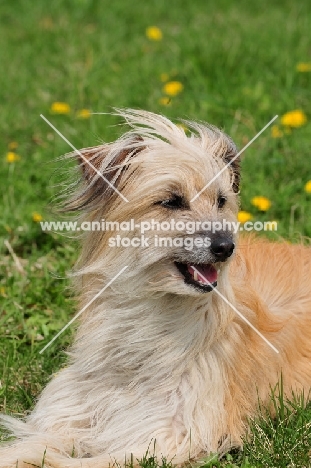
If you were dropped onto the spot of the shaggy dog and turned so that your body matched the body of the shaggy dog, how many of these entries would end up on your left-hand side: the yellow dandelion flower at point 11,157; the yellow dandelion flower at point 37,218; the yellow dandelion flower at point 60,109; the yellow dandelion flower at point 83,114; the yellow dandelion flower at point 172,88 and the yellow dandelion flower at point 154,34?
0

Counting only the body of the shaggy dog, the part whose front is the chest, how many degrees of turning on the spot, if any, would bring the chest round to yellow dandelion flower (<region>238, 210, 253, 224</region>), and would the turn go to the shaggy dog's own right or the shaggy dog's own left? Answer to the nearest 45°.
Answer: approximately 135° to the shaggy dog's own right

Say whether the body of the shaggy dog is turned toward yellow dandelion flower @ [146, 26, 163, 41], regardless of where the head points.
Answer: no

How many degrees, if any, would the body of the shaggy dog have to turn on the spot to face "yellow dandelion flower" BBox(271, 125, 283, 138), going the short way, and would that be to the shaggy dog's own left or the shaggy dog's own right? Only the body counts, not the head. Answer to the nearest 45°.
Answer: approximately 135° to the shaggy dog's own right

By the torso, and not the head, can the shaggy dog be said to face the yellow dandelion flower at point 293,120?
no

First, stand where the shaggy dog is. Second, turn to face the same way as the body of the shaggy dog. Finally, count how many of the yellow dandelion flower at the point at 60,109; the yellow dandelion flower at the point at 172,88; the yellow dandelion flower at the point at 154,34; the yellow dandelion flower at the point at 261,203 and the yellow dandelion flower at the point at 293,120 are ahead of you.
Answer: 0

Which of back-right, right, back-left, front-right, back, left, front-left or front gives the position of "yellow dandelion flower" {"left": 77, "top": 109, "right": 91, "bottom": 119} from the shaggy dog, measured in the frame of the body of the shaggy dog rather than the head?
back-right

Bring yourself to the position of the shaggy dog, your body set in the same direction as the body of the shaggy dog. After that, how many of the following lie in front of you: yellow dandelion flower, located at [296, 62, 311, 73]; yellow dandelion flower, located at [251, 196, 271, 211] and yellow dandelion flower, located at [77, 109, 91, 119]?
0

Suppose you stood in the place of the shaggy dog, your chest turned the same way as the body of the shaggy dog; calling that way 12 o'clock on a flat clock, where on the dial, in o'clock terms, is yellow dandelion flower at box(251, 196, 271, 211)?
The yellow dandelion flower is roughly at 5 o'clock from the shaggy dog.

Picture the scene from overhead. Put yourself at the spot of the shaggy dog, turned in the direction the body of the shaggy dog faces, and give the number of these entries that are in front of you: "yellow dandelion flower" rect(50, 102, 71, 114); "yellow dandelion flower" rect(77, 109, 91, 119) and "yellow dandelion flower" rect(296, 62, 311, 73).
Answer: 0

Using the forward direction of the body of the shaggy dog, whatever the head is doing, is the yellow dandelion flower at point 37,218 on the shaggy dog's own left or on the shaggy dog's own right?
on the shaggy dog's own right

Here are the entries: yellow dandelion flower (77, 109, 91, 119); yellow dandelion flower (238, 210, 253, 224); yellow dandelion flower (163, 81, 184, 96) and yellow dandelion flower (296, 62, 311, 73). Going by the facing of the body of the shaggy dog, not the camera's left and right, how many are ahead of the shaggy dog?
0

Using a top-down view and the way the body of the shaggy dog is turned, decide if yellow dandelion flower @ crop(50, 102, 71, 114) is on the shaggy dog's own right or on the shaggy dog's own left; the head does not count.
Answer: on the shaggy dog's own right

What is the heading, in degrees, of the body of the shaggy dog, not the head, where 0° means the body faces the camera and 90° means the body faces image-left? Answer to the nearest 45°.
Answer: approximately 45°

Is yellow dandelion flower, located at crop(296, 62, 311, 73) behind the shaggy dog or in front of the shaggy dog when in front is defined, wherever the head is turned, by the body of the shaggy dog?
behind
